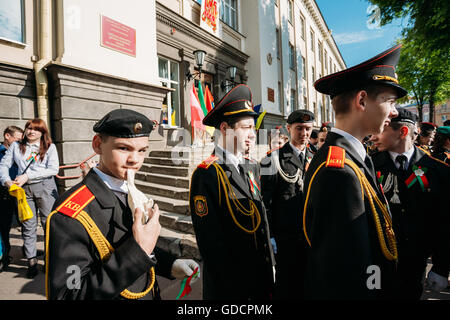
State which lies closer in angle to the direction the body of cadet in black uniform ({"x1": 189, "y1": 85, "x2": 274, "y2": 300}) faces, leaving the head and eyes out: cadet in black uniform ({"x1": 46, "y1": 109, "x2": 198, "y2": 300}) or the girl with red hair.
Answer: the cadet in black uniform

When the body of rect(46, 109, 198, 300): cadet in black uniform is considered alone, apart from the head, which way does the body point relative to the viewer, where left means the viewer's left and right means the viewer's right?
facing the viewer and to the right of the viewer

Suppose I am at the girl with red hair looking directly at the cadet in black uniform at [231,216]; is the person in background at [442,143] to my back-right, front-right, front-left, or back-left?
front-left

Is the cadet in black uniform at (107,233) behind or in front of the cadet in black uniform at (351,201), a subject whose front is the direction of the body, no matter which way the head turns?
behind

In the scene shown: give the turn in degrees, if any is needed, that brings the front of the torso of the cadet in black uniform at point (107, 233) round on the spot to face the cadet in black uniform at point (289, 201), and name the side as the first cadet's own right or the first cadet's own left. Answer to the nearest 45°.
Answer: approximately 90° to the first cadet's own left

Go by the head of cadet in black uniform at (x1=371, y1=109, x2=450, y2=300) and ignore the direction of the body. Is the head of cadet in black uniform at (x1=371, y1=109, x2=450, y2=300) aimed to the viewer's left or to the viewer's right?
to the viewer's left

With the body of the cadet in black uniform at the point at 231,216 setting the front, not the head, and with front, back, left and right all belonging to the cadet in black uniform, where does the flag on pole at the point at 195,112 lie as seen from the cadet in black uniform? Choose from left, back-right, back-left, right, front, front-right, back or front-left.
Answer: back-left

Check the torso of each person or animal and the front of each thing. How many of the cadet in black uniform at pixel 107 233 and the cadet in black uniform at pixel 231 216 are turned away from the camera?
0

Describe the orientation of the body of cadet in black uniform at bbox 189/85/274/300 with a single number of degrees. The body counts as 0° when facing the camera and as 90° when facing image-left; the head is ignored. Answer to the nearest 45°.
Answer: approximately 315°

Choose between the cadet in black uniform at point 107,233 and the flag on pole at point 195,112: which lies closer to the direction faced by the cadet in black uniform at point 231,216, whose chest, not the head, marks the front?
the cadet in black uniform

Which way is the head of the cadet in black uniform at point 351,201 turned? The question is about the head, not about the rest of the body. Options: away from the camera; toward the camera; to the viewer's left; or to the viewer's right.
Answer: to the viewer's right

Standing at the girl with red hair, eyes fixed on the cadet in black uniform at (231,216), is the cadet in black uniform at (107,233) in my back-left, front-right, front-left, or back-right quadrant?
front-right

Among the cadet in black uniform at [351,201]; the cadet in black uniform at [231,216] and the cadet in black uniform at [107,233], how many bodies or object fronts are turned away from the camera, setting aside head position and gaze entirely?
0
